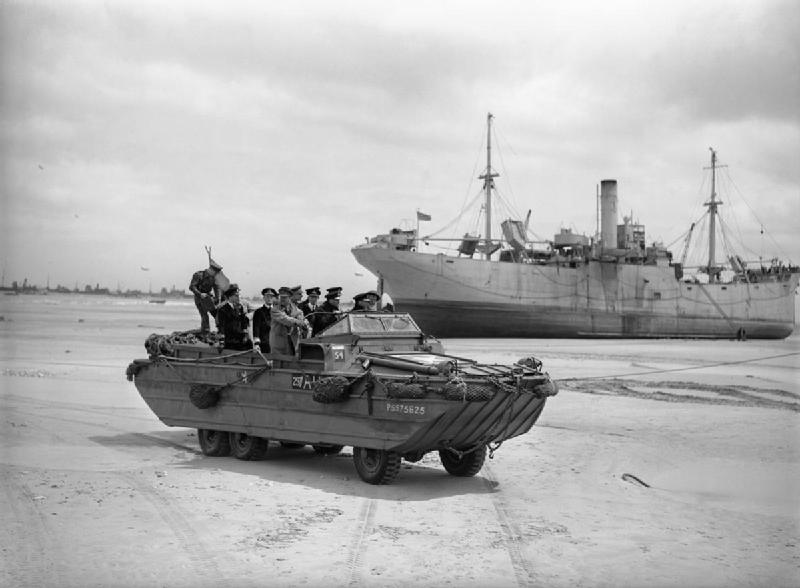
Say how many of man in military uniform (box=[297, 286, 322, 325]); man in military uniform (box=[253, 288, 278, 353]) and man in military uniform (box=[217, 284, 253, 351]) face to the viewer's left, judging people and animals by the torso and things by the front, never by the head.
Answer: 0

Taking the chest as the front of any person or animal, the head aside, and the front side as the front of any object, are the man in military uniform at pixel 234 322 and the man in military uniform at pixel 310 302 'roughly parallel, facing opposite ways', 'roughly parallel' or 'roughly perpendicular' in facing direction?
roughly parallel

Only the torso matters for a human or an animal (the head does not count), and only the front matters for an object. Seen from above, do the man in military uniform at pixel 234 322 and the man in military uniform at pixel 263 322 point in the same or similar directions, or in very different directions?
same or similar directions

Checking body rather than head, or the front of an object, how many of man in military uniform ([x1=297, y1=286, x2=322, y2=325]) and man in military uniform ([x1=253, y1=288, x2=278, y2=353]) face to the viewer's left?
0

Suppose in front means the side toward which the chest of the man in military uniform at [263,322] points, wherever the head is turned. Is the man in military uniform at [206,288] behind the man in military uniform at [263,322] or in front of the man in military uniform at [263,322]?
behind

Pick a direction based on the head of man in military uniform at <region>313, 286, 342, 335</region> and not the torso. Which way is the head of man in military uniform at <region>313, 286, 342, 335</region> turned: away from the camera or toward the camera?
toward the camera

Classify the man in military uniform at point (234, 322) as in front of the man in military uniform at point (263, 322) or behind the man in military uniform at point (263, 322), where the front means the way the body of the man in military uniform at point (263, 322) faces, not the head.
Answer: behind

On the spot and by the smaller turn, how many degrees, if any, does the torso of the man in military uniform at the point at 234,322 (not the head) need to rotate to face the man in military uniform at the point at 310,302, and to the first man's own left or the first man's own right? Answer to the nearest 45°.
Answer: approximately 45° to the first man's own left

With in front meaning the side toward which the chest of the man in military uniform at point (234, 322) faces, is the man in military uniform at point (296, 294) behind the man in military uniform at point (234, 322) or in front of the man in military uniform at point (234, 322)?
in front

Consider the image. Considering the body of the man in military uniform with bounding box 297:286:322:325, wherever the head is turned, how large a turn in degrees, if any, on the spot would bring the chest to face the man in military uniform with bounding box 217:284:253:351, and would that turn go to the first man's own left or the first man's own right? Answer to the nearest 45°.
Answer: approximately 135° to the first man's own right

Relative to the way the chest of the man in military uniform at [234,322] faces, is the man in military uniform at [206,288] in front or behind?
behind

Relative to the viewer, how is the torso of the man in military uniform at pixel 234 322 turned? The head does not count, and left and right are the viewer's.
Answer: facing the viewer and to the right of the viewer
